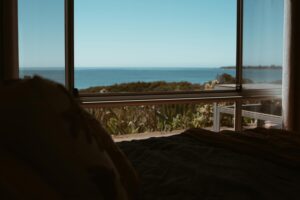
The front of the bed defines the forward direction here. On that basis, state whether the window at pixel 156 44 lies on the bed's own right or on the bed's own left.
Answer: on the bed's own left
